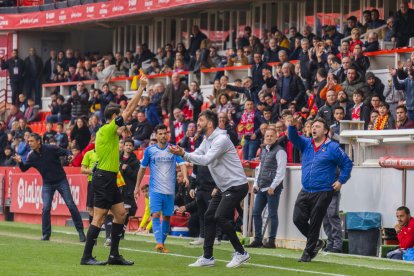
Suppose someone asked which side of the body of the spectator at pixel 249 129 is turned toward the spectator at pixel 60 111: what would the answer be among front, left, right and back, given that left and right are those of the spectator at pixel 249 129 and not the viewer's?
right

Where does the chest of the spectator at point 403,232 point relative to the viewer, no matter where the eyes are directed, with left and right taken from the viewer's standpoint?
facing the viewer and to the left of the viewer

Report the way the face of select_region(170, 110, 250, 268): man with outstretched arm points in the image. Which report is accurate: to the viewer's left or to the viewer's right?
to the viewer's left

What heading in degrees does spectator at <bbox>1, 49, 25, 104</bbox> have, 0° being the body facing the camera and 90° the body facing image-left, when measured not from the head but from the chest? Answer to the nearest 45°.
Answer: approximately 0°

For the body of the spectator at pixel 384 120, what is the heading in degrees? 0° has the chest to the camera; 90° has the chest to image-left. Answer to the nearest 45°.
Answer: approximately 45°

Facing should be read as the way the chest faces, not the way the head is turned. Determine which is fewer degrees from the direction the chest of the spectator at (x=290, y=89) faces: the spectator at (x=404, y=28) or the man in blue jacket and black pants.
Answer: the man in blue jacket and black pants

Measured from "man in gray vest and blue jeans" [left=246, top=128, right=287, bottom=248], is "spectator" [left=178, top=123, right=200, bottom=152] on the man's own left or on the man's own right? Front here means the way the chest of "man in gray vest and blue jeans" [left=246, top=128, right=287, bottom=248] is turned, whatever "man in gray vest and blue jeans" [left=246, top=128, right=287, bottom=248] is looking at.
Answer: on the man's own right

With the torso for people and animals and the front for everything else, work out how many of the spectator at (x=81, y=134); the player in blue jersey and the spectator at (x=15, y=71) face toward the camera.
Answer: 3

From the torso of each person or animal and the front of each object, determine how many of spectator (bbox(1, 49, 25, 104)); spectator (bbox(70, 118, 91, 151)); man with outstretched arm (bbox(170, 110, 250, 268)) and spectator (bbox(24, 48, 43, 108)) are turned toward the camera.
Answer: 3

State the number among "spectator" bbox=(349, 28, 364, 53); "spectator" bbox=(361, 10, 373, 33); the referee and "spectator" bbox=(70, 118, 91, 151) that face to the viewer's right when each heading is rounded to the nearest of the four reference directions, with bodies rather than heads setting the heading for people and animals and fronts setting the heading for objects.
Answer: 1
